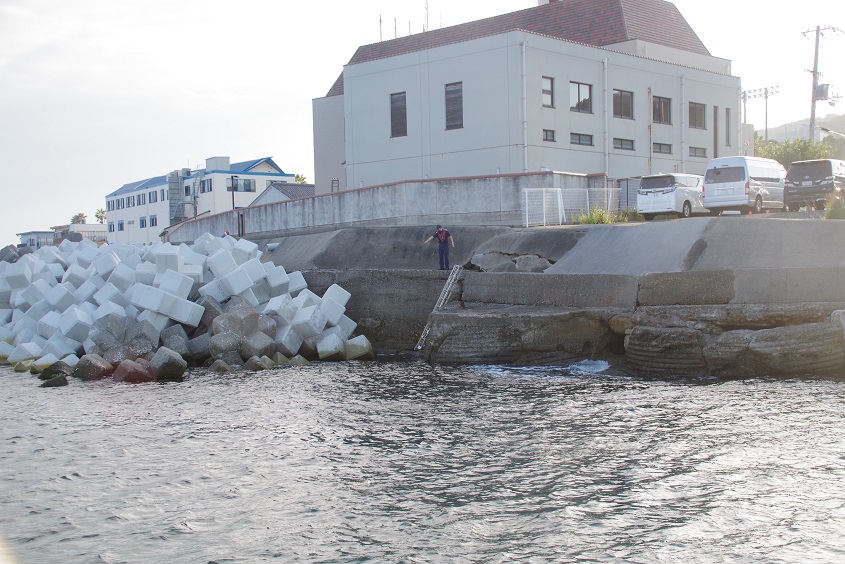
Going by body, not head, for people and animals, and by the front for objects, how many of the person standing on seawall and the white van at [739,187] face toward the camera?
1

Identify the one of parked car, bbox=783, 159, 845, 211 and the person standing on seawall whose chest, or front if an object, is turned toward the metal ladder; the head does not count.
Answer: the person standing on seawall

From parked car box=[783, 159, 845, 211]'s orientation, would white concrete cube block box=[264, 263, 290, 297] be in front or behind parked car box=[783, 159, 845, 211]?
behind

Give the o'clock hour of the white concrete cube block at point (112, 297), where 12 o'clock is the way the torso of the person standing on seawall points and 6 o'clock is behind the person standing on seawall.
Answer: The white concrete cube block is roughly at 3 o'clock from the person standing on seawall.

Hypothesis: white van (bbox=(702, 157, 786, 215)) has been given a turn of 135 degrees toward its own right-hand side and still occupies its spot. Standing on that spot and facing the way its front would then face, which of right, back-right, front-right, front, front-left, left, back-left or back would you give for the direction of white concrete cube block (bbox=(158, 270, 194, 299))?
front-right

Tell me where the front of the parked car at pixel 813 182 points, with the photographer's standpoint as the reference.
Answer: facing away from the viewer and to the right of the viewer

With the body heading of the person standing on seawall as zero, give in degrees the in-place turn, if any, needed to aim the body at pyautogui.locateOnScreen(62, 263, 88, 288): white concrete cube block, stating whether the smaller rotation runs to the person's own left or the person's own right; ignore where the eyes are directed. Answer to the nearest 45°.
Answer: approximately 90° to the person's own right

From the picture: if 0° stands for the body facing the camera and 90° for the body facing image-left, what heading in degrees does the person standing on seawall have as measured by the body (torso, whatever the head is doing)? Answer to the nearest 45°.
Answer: approximately 0°

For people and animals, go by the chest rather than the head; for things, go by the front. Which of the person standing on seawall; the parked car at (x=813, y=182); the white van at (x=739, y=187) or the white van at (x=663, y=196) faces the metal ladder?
the person standing on seawall

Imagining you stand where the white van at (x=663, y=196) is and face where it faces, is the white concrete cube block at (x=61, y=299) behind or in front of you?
behind

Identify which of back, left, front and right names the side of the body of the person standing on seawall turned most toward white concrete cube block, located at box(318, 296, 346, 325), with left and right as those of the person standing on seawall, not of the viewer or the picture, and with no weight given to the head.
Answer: right

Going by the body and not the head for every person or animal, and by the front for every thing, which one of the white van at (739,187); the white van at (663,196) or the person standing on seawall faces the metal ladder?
the person standing on seawall
